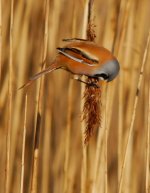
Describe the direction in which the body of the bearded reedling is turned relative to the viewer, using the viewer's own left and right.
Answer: facing to the right of the viewer
